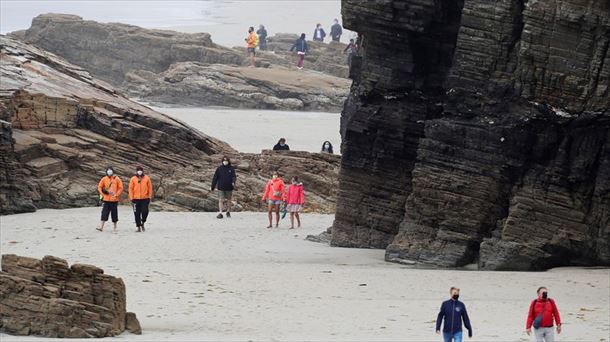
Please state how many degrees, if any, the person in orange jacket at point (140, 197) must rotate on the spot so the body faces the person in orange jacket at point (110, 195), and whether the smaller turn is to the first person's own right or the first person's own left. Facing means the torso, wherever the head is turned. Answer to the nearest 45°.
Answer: approximately 90° to the first person's own right

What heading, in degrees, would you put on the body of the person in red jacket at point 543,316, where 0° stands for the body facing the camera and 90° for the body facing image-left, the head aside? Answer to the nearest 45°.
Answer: approximately 0°

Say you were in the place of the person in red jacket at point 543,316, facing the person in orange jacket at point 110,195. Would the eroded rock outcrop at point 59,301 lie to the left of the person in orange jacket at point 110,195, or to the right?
left

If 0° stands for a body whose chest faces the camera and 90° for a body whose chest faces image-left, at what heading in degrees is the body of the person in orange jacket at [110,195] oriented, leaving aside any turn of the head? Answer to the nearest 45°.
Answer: approximately 0°

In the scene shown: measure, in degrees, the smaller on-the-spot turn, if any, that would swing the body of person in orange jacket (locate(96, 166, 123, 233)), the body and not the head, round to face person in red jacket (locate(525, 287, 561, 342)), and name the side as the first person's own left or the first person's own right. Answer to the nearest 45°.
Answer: approximately 45° to the first person's own left

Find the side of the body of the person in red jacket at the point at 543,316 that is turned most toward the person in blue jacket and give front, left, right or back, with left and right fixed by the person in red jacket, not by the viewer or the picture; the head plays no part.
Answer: right

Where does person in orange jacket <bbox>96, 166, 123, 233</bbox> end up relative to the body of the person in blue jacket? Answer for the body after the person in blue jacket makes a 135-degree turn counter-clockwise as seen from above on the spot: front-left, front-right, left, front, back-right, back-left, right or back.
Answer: left
